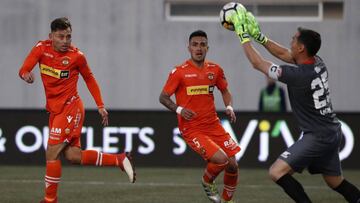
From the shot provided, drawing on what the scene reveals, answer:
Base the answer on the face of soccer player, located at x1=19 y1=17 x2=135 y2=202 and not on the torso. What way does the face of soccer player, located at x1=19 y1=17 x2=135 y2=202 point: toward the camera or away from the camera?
toward the camera

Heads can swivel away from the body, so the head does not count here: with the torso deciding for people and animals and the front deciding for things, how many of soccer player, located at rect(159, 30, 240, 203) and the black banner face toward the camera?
2

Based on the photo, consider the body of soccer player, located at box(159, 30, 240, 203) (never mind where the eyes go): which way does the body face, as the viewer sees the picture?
toward the camera

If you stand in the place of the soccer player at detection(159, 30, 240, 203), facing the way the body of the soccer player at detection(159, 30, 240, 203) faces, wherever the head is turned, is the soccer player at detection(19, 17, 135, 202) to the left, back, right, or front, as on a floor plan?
right

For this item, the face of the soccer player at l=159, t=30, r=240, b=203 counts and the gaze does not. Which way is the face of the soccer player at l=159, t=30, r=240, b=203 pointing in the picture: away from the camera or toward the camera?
toward the camera

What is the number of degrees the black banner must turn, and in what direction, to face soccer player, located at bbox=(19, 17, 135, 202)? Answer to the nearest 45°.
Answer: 0° — it already faces them

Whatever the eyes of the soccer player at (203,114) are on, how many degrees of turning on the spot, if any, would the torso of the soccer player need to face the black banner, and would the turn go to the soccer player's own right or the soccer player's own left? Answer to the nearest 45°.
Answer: approximately 180°

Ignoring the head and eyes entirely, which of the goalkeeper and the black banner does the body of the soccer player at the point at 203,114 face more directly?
the goalkeeper

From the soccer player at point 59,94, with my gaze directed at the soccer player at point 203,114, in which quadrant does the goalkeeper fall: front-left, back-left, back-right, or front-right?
front-right

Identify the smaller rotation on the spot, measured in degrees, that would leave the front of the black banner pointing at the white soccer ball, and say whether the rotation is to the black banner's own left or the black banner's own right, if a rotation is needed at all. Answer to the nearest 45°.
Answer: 0° — it already faces it

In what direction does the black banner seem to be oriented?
toward the camera
